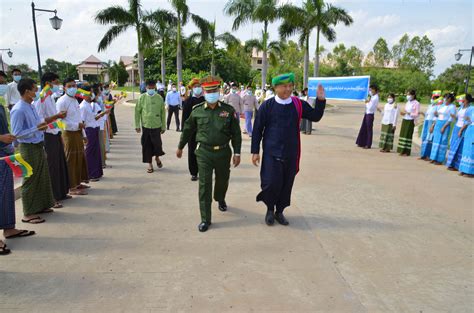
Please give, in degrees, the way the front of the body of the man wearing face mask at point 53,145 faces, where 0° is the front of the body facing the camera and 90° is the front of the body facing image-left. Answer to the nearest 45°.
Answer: approximately 270°

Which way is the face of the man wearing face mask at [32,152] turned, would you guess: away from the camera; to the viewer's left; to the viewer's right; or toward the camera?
to the viewer's right

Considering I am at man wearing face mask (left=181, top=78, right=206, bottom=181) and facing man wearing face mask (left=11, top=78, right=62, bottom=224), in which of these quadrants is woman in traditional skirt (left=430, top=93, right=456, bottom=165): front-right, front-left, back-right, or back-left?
back-left

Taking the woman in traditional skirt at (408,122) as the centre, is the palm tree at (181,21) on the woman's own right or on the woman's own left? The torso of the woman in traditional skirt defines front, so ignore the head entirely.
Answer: on the woman's own right

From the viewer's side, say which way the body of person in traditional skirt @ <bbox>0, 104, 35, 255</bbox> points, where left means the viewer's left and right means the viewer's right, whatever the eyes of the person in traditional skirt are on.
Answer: facing to the right of the viewer

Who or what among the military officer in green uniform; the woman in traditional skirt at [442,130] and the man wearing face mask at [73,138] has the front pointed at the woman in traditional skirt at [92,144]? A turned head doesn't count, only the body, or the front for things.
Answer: the woman in traditional skirt at [442,130]

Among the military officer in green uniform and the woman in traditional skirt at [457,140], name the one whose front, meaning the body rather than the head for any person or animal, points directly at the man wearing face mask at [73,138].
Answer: the woman in traditional skirt

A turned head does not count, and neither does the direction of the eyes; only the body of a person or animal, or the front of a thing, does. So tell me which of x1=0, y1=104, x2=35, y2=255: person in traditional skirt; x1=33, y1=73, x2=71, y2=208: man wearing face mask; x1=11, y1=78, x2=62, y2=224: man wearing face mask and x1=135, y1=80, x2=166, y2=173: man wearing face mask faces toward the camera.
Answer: x1=135, y1=80, x2=166, y2=173: man wearing face mask
